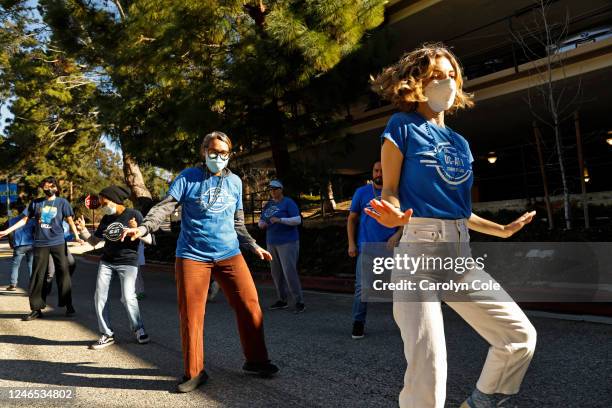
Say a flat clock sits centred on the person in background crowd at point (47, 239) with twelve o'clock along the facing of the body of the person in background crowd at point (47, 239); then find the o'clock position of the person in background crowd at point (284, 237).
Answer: the person in background crowd at point (284, 237) is roughly at 10 o'clock from the person in background crowd at point (47, 239).

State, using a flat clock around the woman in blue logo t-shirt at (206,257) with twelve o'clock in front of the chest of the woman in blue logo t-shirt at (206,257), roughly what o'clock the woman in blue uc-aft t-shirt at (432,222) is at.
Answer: the woman in blue uc-aft t-shirt at (432,222) is roughly at 11 o'clock from the woman in blue logo t-shirt at (206,257).

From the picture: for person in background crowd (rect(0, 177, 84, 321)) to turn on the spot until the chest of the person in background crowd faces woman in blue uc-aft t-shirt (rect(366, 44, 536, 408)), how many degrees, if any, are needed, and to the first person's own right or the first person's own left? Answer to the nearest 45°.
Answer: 0° — they already face them

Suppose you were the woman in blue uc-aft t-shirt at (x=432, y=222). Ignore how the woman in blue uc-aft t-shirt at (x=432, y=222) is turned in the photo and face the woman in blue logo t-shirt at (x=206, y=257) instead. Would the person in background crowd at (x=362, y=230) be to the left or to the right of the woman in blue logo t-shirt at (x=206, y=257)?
right

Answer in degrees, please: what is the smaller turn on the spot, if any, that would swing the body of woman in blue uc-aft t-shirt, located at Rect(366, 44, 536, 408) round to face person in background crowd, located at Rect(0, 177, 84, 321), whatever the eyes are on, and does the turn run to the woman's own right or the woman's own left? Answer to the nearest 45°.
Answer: approximately 180°

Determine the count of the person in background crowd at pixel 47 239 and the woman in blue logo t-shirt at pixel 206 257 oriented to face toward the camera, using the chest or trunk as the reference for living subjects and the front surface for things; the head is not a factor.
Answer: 2

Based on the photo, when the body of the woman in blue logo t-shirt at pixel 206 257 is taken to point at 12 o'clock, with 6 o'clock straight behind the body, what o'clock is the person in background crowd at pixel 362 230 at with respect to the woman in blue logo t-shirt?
The person in background crowd is roughly at 8 o'clock from the woman in blue logo t-shirt.

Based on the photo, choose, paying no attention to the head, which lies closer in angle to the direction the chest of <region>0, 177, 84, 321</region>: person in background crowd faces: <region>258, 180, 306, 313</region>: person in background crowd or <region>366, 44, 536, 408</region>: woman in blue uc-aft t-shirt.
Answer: the woman in blue uc-aft t-shirt

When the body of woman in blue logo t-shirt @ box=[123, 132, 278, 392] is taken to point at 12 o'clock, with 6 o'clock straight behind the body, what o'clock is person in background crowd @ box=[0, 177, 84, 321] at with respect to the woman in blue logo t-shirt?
The person in background crowd is roughly at 5 o'clock from the woman in blue logo t-shirt.

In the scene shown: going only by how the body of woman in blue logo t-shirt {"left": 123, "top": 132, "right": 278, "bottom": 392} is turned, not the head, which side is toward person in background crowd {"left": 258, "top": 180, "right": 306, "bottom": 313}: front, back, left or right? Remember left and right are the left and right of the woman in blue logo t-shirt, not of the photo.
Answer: back

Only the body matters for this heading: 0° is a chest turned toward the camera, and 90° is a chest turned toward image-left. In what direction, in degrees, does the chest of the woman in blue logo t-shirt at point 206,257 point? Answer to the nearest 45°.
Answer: approximately 0°
